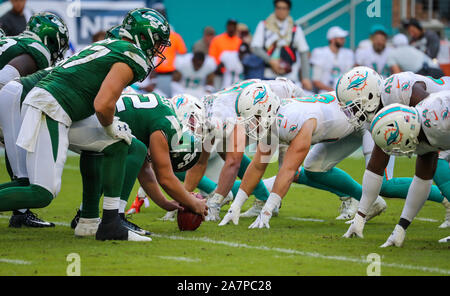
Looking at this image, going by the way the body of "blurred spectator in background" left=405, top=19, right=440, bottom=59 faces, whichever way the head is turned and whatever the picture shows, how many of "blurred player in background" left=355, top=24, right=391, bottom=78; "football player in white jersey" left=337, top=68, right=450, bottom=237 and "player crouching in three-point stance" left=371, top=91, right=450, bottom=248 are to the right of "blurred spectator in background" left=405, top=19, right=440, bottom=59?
1

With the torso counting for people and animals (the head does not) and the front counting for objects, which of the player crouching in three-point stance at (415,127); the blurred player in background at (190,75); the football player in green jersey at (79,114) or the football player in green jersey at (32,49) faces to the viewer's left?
the player crouching in three-point stance

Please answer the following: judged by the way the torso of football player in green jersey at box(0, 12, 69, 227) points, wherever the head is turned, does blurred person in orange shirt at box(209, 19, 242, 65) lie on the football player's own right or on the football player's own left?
on the football player's own left

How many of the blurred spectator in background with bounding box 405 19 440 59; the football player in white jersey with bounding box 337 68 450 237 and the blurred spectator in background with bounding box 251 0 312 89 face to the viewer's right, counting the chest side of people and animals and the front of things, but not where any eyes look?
0

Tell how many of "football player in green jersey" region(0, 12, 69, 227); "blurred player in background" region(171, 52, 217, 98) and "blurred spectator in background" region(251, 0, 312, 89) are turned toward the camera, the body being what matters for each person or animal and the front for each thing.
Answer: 2

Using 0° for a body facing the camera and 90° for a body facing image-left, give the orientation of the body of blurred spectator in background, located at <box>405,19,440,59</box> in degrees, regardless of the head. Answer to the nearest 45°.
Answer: approximately 45°

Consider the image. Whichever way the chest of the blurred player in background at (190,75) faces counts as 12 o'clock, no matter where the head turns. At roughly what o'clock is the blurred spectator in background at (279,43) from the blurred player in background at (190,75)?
the blurred spectator in background at (279,43) is roughly at 11 o'clock from the blurred player in background at (190,75).

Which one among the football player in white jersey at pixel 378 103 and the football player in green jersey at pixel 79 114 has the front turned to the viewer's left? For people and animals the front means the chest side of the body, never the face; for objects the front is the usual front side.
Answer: the football player in white jersey

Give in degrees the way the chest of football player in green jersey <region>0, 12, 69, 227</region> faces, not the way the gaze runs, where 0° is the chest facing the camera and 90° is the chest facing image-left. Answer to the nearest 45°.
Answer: approximately 270°

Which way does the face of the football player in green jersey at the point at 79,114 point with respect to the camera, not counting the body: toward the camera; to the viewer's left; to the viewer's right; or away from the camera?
to the viewer's right

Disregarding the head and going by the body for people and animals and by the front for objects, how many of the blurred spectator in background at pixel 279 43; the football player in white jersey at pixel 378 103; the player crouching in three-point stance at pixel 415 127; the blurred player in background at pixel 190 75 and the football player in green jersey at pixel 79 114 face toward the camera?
2

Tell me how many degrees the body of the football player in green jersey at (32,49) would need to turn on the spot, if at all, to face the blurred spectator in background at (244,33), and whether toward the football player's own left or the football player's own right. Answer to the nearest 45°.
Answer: approximately 45° to the football player's own left

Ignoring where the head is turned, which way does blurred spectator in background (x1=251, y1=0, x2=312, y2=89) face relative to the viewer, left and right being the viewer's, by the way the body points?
facing the viewer

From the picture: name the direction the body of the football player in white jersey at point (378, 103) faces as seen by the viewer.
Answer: to the viewer's left
